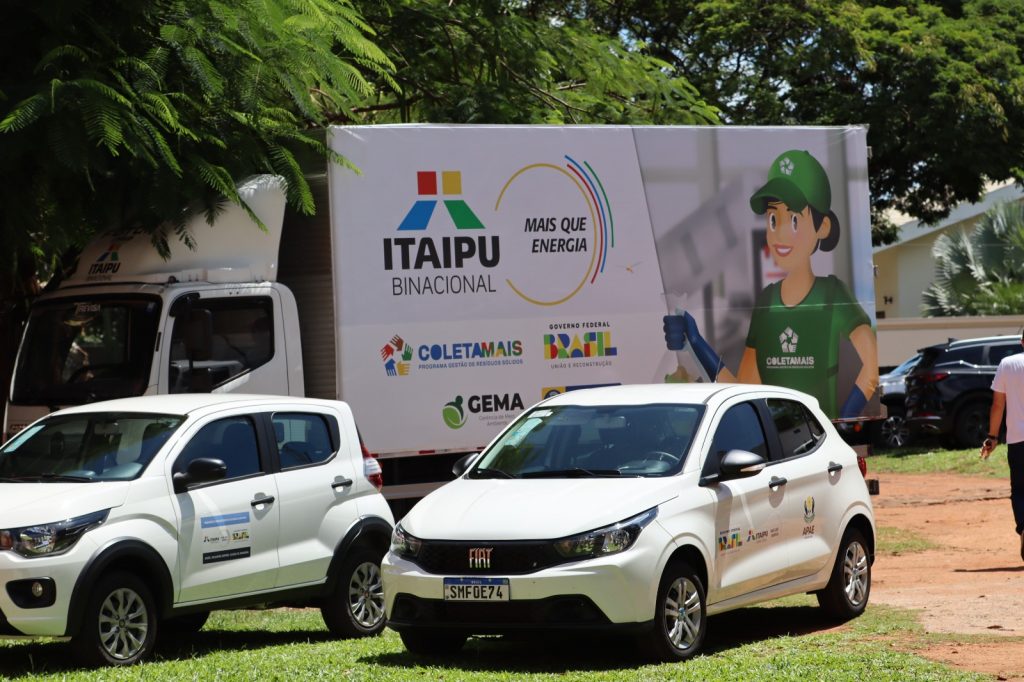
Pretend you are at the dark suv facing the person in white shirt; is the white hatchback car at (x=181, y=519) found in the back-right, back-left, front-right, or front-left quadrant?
front-right

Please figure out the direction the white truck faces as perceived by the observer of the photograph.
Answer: facing the viewer and to the left of the viewer

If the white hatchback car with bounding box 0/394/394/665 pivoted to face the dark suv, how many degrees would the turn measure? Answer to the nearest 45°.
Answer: approximately 180°

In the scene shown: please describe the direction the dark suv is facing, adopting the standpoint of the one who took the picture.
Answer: facing away from the viewer and to the right of the viewer

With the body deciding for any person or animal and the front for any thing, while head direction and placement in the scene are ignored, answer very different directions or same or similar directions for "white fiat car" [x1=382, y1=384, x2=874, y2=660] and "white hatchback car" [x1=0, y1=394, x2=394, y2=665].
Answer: same or similar directions

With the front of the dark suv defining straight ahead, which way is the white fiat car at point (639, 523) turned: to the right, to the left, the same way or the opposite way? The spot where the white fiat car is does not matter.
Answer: the opposite way

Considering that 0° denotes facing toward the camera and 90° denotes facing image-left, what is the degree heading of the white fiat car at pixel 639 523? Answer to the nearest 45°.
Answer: approximately 45°

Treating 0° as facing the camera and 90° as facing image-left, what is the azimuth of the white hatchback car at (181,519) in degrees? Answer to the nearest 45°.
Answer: approximately 45°

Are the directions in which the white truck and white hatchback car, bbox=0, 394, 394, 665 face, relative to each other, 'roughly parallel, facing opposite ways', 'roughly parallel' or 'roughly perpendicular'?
roughly parallel

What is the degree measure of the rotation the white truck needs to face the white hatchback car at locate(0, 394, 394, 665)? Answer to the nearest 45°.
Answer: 0° — it already faces it

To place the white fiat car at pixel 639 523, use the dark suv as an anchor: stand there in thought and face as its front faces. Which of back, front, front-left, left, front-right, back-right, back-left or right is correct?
back-right

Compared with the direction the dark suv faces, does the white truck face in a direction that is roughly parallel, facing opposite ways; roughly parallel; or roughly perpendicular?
roughly parallel, facing opposite ways

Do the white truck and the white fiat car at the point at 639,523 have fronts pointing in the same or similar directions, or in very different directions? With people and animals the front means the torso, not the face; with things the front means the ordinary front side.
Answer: same or similar directions
